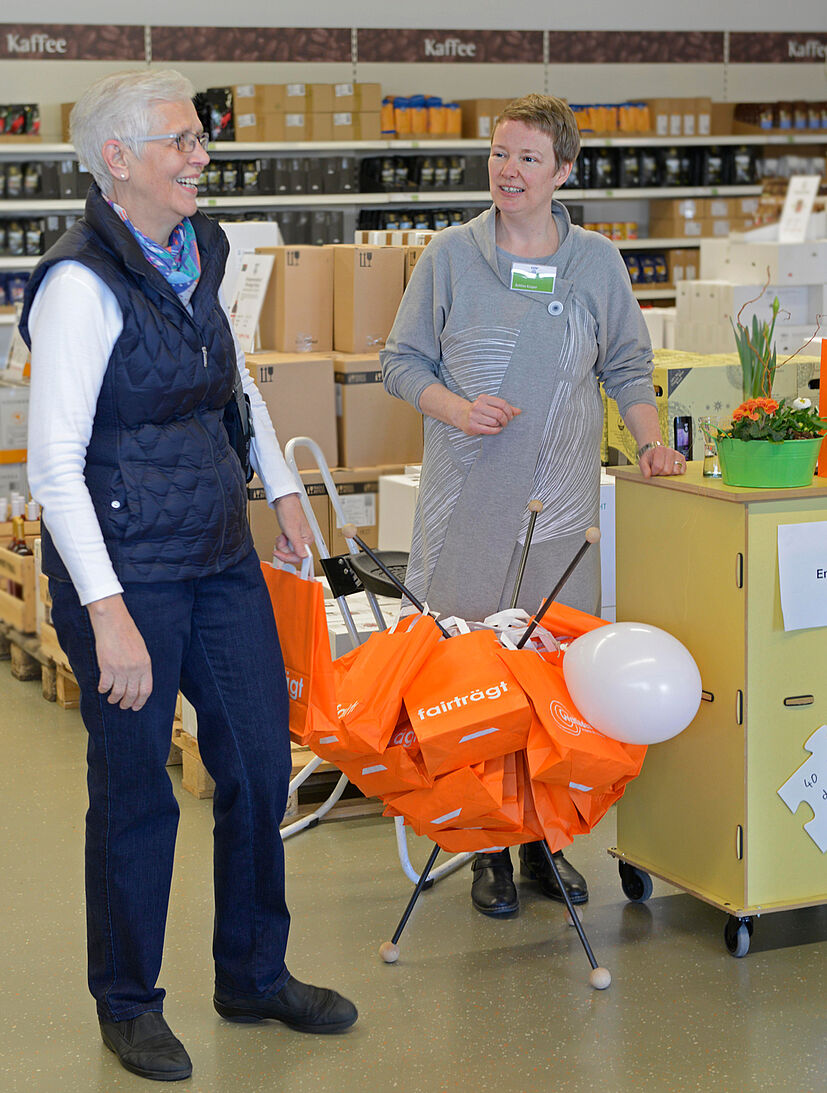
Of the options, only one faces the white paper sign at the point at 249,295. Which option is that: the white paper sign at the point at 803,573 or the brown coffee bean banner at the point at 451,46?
the brown coffee bean banner

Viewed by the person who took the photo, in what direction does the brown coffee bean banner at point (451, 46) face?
facing the viewer

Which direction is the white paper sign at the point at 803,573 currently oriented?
toward the camera

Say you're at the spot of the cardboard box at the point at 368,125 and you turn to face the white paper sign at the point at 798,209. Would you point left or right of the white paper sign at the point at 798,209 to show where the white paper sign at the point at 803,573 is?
right

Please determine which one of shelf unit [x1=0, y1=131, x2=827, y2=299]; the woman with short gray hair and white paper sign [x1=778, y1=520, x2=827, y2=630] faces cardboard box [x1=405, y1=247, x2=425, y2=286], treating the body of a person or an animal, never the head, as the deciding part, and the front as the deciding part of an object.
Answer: the shelf unit

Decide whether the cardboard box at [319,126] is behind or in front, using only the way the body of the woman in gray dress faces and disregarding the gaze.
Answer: behind

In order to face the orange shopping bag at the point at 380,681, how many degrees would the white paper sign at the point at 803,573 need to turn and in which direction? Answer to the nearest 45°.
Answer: approximately 45° to its right

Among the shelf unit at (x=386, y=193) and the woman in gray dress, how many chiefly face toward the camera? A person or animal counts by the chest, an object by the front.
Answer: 2

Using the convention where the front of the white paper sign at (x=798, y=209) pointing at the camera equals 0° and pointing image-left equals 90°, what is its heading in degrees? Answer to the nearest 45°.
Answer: approximately 0°

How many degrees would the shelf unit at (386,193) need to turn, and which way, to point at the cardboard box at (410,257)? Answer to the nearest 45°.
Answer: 0° — it already faces it

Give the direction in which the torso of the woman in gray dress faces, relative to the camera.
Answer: toward the camera

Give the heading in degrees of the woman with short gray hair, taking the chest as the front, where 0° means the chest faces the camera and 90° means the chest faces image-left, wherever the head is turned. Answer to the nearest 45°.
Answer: approximately 315°

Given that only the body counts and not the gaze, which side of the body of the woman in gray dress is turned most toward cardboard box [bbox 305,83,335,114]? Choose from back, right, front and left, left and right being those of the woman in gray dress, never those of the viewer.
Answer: back

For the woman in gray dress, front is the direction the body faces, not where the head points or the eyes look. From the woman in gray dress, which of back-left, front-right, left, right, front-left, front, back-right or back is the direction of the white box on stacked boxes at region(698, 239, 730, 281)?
back
